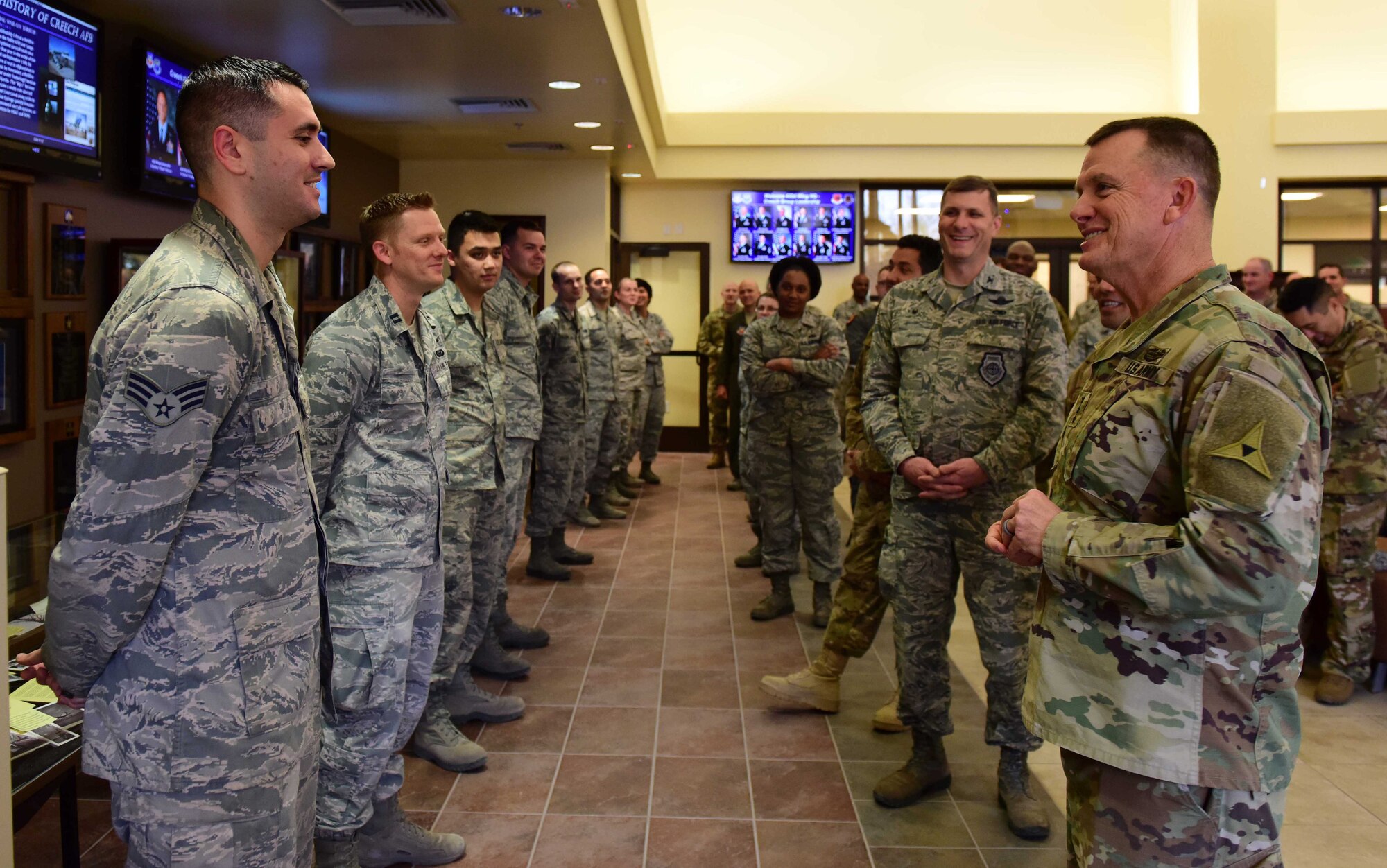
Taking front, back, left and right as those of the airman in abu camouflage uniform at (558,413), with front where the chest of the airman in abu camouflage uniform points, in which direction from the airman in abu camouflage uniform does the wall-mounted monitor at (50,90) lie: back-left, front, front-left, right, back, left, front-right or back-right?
right

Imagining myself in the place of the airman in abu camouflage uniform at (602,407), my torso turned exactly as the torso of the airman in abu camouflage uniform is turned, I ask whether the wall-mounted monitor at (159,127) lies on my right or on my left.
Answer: on my right

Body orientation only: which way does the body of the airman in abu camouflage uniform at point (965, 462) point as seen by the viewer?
toward the camera

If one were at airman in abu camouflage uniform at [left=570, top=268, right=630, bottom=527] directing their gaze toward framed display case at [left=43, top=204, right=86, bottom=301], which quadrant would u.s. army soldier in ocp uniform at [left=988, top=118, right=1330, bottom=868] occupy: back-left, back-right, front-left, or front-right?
front-left

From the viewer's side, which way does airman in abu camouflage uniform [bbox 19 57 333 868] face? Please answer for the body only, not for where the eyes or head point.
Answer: to the viewer's right

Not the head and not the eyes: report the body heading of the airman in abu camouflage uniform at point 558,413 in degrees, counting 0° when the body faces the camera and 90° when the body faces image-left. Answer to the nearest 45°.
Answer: approximately 315°

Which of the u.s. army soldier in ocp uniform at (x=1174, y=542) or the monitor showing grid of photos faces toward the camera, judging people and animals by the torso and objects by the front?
the monitor showing grid of photos

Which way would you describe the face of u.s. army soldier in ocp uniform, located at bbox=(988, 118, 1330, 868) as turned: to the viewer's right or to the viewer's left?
to the viewer's left

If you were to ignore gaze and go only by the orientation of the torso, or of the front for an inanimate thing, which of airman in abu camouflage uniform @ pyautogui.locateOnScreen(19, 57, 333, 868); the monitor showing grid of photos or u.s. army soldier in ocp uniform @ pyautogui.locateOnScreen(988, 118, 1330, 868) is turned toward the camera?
the monitor showing grid of photos

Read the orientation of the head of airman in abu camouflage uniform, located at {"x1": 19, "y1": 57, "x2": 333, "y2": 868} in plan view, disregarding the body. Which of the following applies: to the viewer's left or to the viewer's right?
to the viewer's right

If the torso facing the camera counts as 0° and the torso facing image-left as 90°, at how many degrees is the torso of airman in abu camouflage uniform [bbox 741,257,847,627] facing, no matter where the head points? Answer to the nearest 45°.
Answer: approximately 0°

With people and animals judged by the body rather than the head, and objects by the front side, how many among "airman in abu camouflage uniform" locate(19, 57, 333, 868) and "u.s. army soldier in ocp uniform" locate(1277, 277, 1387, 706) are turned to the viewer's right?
1

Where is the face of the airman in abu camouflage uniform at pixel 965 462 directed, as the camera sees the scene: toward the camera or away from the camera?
toward the camera

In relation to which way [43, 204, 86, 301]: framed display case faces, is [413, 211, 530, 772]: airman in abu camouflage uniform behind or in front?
in front

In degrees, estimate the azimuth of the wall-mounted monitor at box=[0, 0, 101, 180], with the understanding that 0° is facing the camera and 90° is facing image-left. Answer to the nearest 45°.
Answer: approximately 315°
